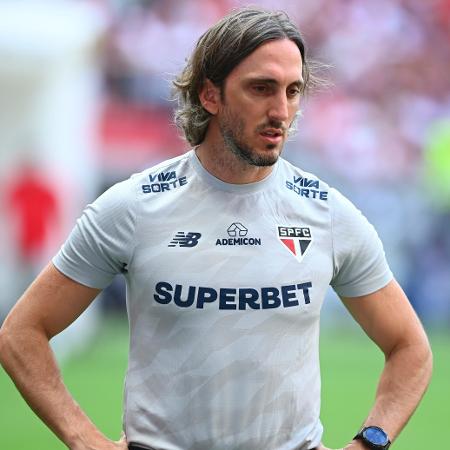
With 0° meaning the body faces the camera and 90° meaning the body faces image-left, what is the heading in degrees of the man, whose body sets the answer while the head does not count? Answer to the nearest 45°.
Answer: approximately 0°

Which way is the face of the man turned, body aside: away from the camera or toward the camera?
toward the camera

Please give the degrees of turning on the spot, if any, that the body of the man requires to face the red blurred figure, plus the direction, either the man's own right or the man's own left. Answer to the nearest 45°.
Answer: approximately 180°
